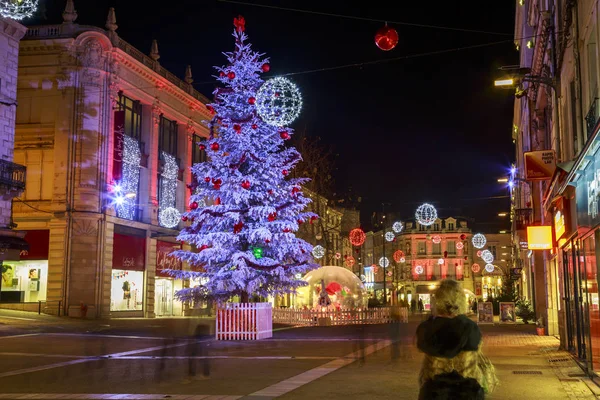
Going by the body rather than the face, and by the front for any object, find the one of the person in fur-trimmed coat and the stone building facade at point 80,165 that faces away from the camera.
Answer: the person in fur-trimmed coat

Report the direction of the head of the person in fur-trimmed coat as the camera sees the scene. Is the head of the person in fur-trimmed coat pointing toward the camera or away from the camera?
away from the camera

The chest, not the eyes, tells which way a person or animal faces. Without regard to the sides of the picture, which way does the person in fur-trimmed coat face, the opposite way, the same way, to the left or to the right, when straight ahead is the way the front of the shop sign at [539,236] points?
the opposite way

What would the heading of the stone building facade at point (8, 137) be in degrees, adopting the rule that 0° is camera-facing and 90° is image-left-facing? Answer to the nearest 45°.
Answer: approximately 315°

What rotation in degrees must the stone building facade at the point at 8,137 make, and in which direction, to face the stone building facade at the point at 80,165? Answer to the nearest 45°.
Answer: approximately 90° to its left

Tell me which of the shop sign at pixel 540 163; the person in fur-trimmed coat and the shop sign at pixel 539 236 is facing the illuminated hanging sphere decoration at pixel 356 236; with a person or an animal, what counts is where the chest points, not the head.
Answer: the person in fur-trimmed coat

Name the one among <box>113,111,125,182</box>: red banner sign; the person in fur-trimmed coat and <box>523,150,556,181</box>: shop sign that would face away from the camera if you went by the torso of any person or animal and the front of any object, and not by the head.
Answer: the person in fur-trimmed coat
